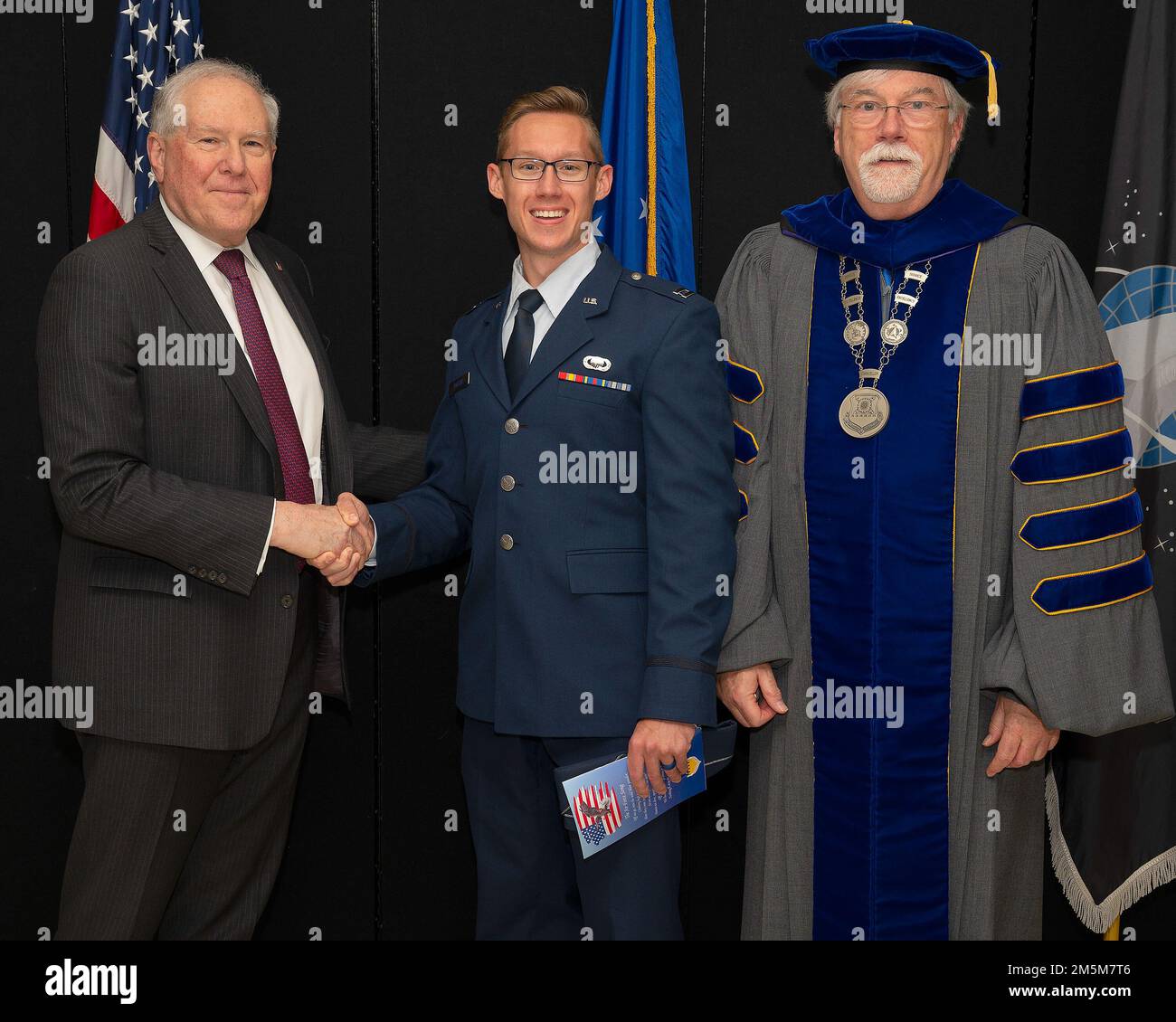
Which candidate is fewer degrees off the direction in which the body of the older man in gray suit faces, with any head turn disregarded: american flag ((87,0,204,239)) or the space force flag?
the space force flag

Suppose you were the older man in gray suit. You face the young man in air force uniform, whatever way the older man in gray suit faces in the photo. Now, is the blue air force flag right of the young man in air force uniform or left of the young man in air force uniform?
left

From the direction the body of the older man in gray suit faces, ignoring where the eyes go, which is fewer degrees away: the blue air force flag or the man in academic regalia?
the man in academic regalia

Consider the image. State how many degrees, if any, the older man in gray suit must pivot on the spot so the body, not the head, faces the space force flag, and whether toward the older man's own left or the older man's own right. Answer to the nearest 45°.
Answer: approximately 45° to the older man's own left

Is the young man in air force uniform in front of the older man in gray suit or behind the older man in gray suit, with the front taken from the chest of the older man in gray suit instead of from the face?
in front

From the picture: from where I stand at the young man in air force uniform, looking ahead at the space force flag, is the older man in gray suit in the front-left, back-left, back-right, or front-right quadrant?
back-left

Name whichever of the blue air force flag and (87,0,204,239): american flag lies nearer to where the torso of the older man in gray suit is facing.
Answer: the blue air force flag

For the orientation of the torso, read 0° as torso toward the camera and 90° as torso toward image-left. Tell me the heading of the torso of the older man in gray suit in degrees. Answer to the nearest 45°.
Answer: approximately 315°

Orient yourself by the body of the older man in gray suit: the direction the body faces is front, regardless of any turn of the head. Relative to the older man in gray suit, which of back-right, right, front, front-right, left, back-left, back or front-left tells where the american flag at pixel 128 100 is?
back-left

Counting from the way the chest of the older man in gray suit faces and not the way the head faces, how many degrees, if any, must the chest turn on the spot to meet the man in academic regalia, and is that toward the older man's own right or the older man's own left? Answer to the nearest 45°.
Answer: approximately 45° to the older man's own left
